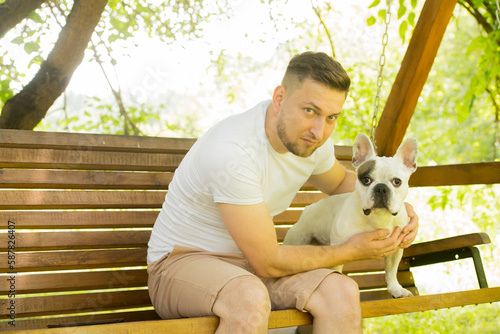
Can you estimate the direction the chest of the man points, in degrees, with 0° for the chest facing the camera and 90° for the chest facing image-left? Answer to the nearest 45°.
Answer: approximately 315°

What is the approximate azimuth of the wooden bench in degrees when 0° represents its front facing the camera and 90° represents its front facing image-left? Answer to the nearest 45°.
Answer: approximately 315°
